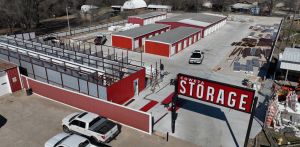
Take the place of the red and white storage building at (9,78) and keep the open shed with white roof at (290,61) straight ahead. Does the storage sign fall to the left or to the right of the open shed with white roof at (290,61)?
right

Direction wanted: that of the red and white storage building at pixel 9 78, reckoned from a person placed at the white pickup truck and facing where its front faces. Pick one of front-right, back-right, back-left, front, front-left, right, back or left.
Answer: front

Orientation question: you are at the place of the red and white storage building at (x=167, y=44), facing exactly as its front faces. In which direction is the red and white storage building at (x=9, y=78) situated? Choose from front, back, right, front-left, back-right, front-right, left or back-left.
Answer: right

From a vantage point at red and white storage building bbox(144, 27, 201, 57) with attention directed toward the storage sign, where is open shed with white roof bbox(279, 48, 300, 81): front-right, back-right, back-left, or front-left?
front-left

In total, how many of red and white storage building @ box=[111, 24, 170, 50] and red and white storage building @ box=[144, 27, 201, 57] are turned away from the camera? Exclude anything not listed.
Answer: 0

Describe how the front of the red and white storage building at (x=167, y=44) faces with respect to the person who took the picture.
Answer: facing the viewer and to the right of the viewer
